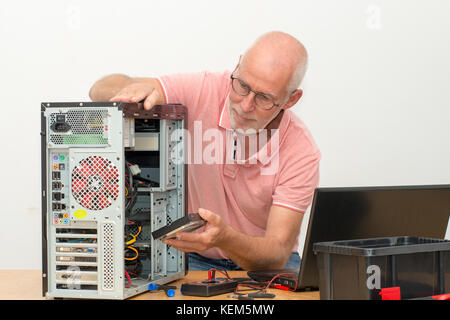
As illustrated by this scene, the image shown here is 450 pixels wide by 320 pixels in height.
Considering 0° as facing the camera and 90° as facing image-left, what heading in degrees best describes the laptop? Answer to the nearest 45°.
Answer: approximately 135°

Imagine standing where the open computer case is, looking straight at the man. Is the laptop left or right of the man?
right

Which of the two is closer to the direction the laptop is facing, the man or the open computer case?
the man

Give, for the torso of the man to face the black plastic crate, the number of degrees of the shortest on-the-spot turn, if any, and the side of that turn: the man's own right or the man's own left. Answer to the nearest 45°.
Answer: approximately 45° to the man's own left

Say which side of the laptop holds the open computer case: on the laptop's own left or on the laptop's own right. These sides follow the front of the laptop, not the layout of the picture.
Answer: on the laptop's own left

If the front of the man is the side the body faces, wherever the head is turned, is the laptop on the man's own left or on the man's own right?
on the man's own left

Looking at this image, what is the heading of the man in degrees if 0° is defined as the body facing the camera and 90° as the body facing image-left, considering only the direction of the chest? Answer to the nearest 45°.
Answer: approximately 45°
